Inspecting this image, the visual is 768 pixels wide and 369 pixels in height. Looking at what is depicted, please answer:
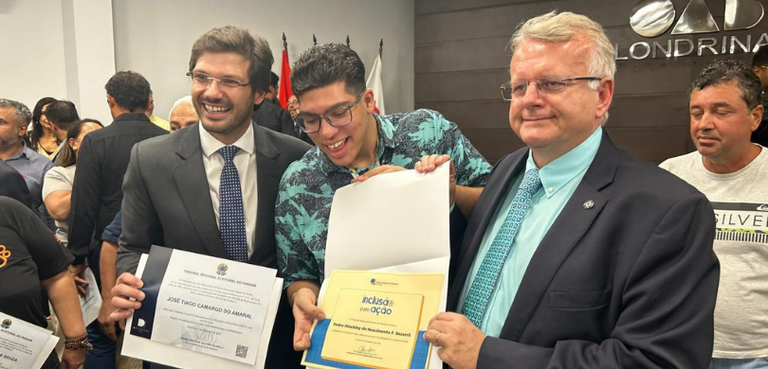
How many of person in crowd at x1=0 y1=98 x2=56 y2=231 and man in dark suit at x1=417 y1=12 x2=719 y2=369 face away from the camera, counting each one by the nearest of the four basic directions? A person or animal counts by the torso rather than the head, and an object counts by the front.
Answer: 0

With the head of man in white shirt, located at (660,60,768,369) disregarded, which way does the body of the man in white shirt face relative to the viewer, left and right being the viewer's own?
facing the viewer and to the left of the viewer

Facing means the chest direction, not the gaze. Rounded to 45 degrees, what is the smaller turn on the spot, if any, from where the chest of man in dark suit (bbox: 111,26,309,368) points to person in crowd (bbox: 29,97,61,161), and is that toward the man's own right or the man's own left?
approximately 180°

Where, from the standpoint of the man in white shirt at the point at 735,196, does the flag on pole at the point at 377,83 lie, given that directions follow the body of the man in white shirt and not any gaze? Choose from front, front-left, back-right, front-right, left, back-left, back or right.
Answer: right

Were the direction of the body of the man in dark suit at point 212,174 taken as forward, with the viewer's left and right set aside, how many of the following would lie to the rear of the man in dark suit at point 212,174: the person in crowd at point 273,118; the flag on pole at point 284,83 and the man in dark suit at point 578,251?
2

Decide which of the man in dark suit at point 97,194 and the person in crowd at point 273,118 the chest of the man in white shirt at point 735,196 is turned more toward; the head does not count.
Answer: the man in dark suit

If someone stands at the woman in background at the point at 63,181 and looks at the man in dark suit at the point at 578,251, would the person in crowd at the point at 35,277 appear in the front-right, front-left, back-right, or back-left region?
front-right

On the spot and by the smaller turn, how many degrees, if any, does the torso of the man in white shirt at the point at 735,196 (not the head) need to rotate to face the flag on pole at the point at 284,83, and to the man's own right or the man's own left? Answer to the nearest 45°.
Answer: approximately 90° to the man's own right

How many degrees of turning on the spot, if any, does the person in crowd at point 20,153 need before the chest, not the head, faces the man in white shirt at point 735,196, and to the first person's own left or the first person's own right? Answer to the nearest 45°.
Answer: approximately 90° to the first person's own left

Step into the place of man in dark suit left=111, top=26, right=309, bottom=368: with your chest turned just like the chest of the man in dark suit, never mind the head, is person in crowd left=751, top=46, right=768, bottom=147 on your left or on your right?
on your left

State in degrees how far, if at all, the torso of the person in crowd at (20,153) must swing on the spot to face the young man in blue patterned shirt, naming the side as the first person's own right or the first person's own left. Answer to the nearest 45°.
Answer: approximately 45° to the first person's own left

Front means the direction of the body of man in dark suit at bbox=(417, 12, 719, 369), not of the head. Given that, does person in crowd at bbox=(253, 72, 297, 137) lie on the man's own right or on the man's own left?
on the man's own right
